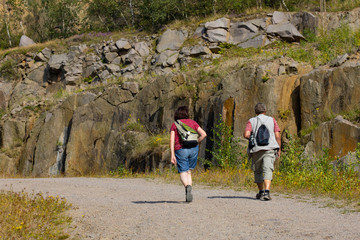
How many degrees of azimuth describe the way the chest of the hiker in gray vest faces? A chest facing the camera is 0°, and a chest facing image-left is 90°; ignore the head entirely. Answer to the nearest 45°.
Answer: approximately 180°

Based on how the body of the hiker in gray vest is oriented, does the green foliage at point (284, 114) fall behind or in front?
in front

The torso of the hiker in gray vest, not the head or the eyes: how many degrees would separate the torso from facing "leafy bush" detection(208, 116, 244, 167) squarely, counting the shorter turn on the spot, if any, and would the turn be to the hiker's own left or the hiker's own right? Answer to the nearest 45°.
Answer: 0° — they already face it

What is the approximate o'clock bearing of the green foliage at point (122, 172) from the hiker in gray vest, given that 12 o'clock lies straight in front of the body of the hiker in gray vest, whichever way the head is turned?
The green foliage is roughly at 11 o'clock from the hiker in gray vest.

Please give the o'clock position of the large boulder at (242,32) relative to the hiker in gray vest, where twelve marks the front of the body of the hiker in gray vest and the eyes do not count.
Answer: The large boulder is roughly at 12 o'clock from the hiker in gray vest.

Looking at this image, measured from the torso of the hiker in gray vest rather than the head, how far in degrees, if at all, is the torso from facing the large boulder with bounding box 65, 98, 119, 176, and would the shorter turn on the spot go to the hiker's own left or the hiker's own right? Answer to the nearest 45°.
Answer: approximately 45° to the hiker's own left

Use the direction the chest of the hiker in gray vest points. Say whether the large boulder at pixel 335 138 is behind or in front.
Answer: in front

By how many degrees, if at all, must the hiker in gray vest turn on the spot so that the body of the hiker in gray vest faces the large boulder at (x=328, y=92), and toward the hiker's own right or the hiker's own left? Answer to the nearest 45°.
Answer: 0° — they already face it

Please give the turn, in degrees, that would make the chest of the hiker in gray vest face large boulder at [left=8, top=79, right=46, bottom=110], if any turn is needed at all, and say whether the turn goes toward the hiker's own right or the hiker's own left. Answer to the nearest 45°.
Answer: approximately 45° to the hiker's own left

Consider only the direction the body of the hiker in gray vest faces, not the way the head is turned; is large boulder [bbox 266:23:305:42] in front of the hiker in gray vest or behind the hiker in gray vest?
in front
